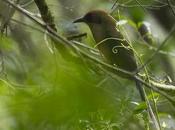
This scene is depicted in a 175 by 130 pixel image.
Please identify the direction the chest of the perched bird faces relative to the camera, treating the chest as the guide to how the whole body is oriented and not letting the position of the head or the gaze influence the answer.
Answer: to the viewer's left
